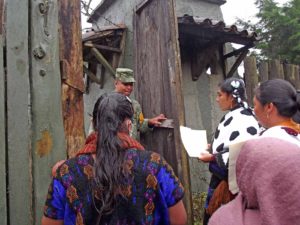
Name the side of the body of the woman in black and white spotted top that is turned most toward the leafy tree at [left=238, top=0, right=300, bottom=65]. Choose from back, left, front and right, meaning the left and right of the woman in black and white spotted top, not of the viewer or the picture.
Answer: right

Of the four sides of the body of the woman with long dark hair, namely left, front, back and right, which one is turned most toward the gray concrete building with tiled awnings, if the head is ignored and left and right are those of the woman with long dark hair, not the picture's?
front

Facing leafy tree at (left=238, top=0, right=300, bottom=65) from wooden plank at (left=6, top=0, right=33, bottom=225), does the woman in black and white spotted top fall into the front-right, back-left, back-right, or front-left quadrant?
front-right

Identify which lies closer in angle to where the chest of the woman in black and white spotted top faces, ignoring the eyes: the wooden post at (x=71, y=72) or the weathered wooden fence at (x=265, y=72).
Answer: the wooden post

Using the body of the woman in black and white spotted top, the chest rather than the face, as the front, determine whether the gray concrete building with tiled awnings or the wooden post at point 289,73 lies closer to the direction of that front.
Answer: the gray concrete building with tiled awnings

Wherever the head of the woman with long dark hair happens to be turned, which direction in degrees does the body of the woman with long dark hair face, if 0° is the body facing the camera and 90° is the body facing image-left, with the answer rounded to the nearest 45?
approximately 180°

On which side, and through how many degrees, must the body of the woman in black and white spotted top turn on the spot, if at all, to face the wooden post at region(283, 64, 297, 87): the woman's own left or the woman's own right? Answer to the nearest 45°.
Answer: approximately 90° to the woman's own right

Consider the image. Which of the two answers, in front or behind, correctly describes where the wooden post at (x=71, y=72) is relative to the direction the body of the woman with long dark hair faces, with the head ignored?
in front

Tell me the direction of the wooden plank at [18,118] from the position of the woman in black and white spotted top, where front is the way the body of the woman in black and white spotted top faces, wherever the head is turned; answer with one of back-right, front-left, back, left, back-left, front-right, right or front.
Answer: front-left

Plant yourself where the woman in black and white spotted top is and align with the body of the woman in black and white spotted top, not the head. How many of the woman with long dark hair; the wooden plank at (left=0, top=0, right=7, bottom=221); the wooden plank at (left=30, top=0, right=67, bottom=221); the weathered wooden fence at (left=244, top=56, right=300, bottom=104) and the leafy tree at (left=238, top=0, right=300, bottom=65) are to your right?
2

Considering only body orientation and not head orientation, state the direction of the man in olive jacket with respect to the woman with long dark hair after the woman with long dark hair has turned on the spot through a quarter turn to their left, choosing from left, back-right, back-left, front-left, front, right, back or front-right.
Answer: right

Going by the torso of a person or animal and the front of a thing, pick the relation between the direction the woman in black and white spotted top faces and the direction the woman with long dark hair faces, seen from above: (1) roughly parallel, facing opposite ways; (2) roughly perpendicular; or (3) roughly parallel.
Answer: roughly perpendicular

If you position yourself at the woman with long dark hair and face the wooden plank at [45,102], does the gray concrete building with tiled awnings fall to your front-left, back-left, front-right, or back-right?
front-right

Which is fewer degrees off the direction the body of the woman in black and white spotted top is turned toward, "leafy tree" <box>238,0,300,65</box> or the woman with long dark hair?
the woman with long dark hair

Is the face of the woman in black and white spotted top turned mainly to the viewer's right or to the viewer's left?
to the viewer's left

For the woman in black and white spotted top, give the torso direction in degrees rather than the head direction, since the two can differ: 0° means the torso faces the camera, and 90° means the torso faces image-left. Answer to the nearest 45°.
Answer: approximately 90°

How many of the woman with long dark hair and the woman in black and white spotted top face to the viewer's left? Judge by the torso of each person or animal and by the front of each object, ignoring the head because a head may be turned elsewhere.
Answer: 1
